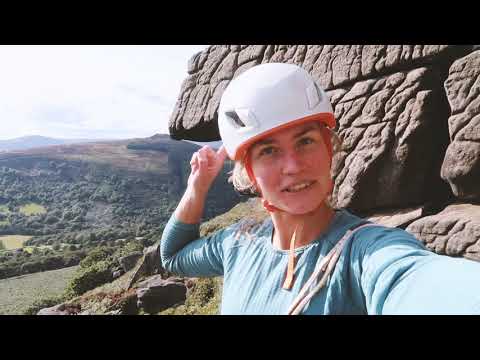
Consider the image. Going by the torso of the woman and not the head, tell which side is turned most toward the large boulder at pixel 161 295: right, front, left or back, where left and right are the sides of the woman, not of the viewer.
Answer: back

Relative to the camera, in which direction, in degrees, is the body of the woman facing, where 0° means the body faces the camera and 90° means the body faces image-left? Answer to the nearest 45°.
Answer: approximately 0°

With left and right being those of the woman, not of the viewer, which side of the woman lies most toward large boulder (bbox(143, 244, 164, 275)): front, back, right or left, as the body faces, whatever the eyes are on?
back

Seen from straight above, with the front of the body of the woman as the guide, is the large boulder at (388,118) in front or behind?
behind

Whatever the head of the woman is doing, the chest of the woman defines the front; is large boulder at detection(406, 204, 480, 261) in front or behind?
behind

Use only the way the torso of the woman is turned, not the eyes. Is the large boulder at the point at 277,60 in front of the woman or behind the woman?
behind
